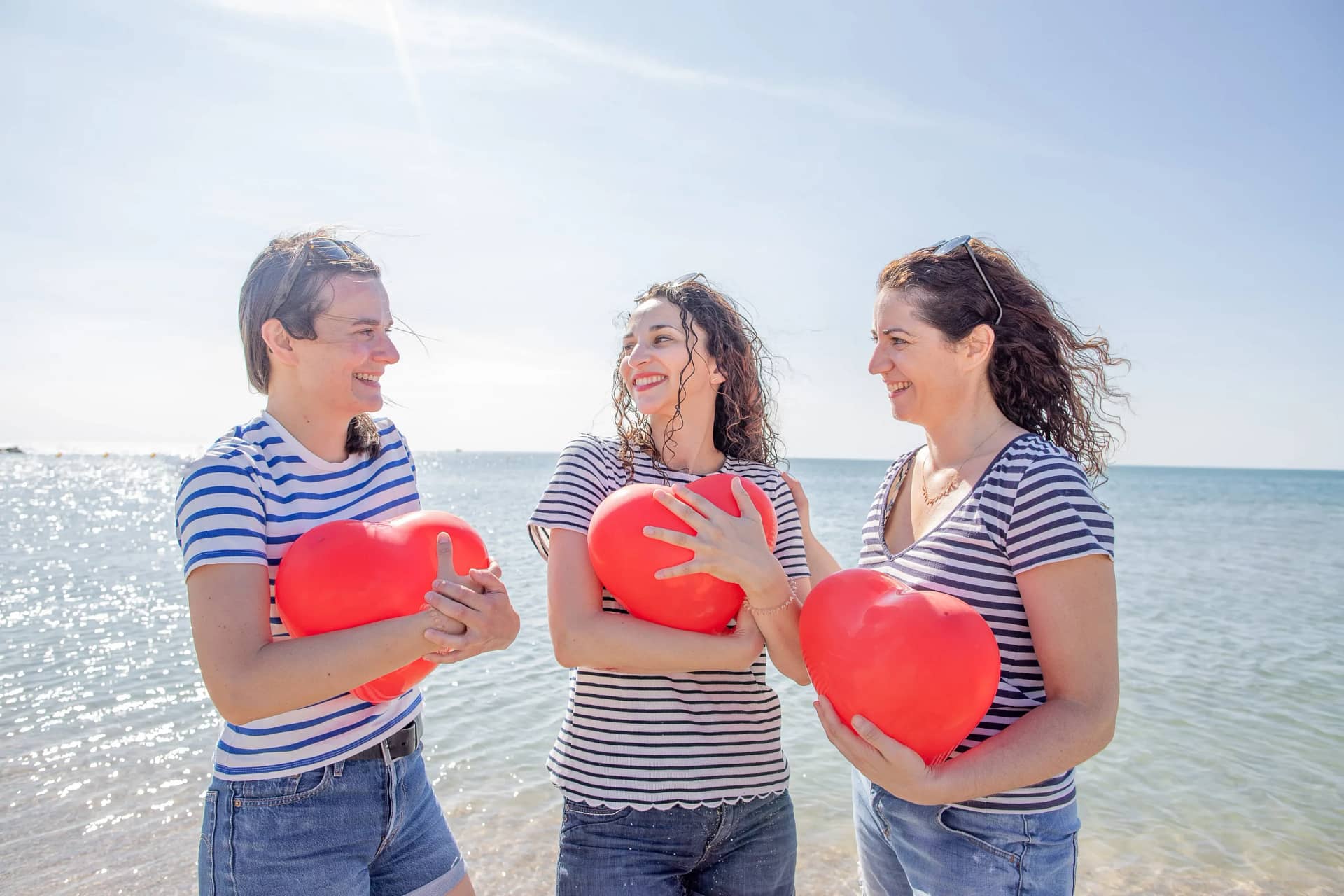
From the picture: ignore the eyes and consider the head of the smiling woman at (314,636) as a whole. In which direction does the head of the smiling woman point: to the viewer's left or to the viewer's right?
to the viewer's right

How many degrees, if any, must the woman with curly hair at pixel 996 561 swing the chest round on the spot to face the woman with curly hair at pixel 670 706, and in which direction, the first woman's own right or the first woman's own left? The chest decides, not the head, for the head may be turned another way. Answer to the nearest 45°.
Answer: approximately 45° to the first woman's own right

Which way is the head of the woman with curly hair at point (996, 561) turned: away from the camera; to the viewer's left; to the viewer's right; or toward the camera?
to the viewer's left

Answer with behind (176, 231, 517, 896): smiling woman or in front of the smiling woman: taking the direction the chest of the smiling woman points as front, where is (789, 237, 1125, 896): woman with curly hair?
in front

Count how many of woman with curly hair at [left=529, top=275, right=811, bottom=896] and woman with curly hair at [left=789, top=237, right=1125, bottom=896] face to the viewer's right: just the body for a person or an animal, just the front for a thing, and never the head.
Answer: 0

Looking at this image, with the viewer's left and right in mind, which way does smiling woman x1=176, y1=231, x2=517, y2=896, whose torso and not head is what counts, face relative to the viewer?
facing the viewer and to the right of the viewer

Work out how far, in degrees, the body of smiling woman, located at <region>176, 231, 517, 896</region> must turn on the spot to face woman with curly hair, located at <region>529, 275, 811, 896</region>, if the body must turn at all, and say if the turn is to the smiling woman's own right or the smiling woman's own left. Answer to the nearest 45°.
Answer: approximately 45° to the smiling woman's own left

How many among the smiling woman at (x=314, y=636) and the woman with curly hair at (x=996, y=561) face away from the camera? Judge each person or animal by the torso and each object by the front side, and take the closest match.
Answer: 0

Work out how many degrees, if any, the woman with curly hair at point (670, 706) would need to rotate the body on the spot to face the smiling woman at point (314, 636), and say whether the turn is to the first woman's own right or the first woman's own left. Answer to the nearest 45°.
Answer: approximately 90° to the first woman's own right

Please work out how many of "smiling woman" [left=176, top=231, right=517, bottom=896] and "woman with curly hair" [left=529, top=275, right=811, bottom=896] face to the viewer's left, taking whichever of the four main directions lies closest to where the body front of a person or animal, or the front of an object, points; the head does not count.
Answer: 0

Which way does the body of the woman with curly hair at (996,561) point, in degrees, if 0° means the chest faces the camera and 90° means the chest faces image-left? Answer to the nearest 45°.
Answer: approximately 45°

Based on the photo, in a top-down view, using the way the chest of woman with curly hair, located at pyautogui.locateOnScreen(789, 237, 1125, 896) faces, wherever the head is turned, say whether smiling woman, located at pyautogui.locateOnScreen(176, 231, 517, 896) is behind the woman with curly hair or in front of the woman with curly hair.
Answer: in front

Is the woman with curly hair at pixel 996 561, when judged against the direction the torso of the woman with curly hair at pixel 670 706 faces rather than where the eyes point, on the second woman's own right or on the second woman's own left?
on the second woman's own left
